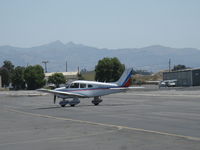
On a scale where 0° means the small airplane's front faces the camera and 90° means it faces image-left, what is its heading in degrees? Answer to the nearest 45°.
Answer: approximately 135°
